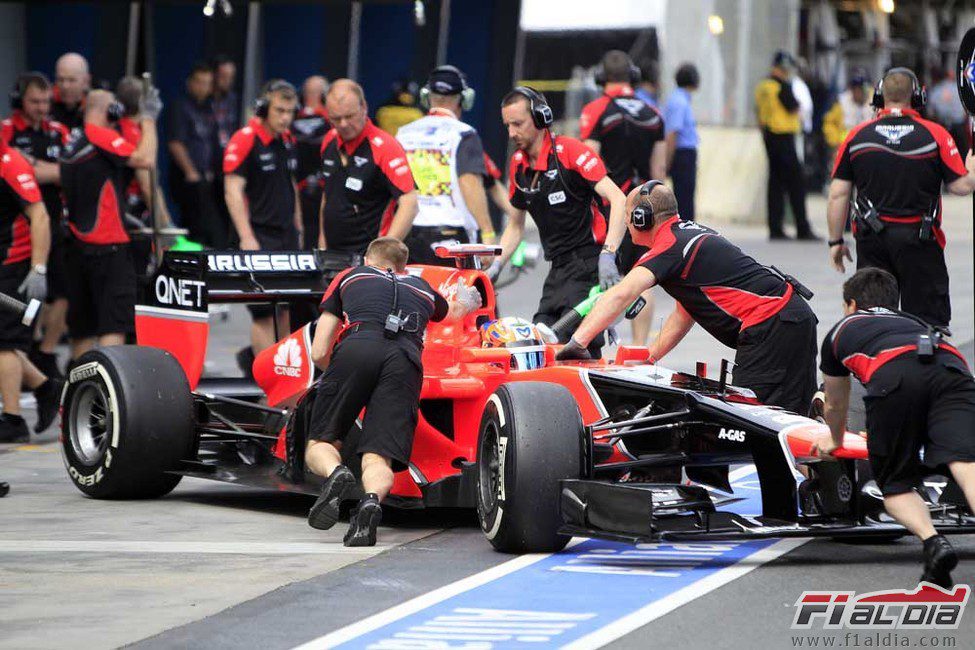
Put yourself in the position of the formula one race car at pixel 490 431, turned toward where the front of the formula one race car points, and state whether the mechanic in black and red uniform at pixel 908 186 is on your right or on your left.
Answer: on your left

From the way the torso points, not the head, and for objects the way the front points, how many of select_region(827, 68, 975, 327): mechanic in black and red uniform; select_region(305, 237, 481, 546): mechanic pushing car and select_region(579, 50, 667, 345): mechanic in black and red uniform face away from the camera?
3

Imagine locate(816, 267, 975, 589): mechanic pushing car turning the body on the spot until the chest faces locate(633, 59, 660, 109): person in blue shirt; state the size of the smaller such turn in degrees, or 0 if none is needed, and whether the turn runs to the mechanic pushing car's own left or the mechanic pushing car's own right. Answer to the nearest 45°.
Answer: approximately 45° to the mechanic pushing car's own right

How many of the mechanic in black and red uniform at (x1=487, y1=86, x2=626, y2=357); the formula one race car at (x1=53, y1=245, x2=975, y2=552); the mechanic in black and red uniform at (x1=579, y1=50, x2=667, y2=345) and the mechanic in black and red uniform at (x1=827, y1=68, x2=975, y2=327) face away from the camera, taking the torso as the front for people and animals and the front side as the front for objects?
2

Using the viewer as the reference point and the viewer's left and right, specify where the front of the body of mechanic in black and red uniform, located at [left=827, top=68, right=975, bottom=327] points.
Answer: facing away from the viewer

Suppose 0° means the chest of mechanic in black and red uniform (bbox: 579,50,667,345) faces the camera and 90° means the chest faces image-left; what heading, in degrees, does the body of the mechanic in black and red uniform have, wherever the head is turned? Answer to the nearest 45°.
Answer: approximately 180°

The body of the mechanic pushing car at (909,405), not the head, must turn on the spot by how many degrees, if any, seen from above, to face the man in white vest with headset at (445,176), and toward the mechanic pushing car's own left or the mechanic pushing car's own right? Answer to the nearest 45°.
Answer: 0° — they already face them

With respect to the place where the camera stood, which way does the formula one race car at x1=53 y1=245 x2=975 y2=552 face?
facing the viewer and to the right of the viewer

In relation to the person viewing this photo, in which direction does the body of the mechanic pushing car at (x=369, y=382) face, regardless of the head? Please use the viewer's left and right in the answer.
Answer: facing away from the viewer

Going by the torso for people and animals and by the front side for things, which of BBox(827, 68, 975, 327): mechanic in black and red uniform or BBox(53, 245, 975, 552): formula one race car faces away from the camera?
the mechanic in black and red uniform

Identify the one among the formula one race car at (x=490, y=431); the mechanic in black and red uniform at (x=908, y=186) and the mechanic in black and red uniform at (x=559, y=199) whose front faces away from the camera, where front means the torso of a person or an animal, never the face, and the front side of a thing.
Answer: the mechanic in black and red uniform at (x=908, y=186)

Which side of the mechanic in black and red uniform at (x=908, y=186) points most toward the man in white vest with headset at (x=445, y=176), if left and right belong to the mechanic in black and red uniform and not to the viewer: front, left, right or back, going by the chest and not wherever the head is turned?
left

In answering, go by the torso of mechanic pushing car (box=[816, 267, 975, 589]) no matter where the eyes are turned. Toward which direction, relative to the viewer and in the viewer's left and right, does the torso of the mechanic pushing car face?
facing away from the viewer and to the left of the viewer
